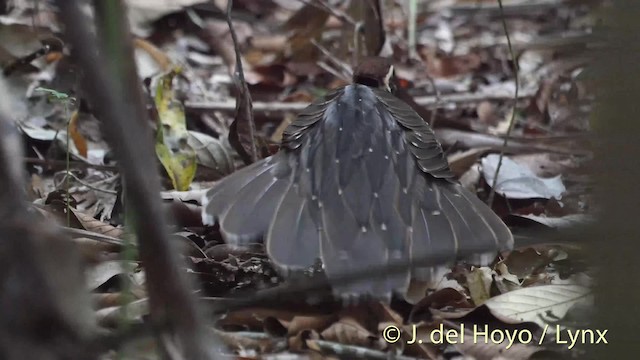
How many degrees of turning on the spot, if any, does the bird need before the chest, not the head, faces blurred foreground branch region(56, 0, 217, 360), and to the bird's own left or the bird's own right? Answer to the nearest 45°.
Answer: approximately 180°

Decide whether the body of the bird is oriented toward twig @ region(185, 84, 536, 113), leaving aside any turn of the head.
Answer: yes

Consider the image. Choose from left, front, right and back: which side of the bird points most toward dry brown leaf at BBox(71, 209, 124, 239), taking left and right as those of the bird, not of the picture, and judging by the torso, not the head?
left

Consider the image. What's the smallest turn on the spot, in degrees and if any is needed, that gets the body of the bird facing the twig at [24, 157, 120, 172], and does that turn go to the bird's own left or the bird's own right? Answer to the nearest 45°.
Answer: approximately 45° to the bird's own left

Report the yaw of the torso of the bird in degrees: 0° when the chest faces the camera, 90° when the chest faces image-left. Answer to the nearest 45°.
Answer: approximately 180°

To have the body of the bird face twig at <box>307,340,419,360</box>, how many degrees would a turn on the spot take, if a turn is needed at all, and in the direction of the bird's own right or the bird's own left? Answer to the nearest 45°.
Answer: approximately 180°

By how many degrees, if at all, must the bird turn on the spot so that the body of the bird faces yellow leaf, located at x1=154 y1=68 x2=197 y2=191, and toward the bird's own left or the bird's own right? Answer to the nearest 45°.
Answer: approximately 45° to the bird's own left
